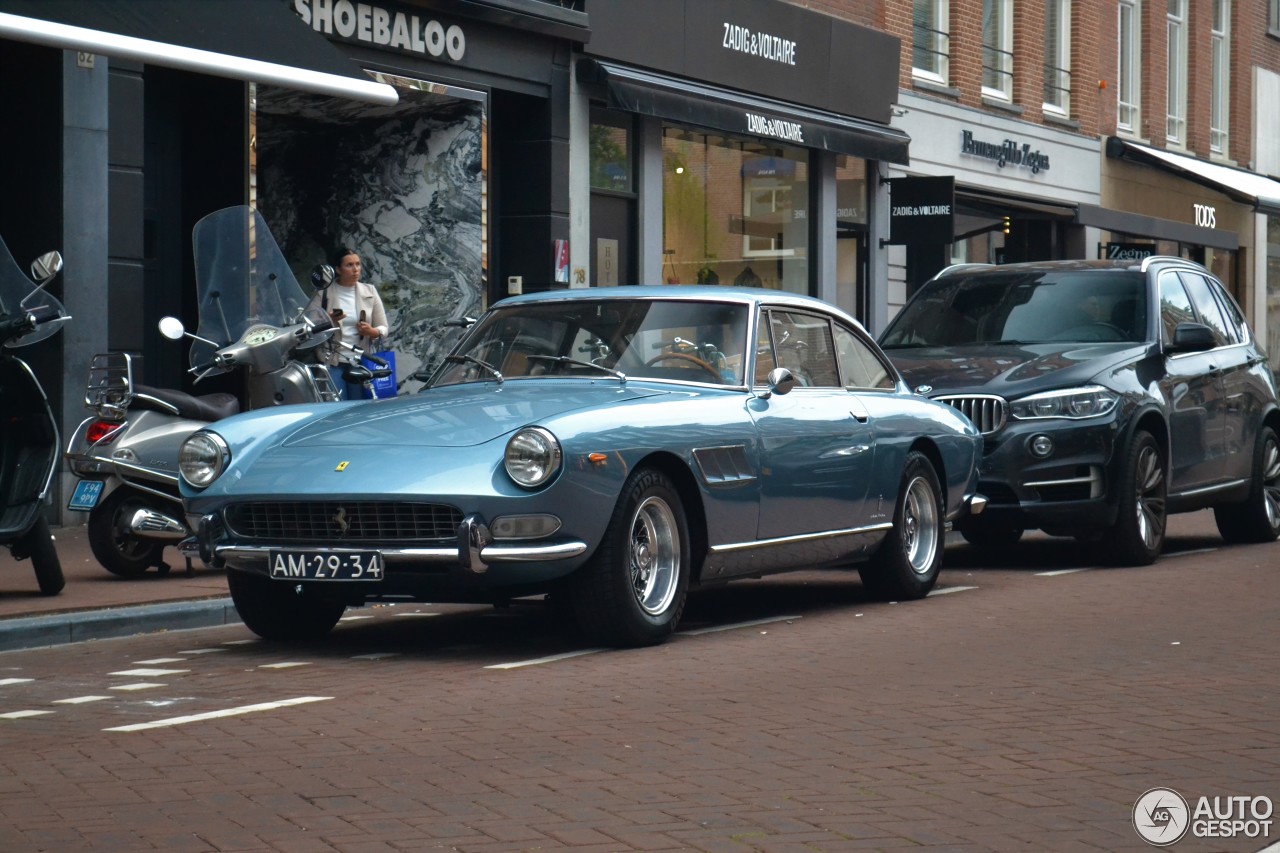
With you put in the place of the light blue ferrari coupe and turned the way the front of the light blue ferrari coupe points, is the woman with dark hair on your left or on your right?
on your right

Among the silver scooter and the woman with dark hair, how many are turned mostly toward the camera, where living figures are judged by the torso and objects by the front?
1

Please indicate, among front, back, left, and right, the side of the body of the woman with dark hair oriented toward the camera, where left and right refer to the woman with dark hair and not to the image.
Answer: front

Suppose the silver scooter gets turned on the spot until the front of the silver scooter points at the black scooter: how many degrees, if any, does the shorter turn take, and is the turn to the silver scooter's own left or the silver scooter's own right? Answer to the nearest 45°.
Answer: approximately 180°

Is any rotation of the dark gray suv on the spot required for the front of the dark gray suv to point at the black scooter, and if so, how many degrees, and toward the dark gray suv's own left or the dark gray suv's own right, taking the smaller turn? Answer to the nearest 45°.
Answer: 0° — it already faces it

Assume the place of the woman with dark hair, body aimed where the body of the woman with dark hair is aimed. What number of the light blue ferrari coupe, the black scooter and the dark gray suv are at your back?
0

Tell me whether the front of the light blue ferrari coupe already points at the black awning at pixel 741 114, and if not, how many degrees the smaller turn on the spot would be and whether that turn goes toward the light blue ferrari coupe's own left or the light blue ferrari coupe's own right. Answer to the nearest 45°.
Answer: approximately 135° to the light blue ferrari coupe's own right

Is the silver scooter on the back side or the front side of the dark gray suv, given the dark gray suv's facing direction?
on the front side

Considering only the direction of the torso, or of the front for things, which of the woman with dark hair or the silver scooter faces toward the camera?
the woman with dark hair

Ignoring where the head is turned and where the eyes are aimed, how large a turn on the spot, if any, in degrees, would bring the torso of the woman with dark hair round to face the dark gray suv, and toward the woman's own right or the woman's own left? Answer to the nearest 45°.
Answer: approximately 45° to the woman's own left

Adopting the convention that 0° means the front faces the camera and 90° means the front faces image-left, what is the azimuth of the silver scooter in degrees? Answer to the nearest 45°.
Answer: approximately 225°

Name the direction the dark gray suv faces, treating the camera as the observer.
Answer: facing the viewer and to the left of the viewer

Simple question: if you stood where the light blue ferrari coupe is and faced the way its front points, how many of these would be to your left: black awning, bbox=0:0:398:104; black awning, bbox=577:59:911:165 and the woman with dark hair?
0

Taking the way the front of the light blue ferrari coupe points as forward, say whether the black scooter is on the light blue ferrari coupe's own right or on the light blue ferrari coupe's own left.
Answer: on the light blue ferrari coupe's own right

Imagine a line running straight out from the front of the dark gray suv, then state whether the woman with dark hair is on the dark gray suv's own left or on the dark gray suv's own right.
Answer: on the dark gray suv's own right
